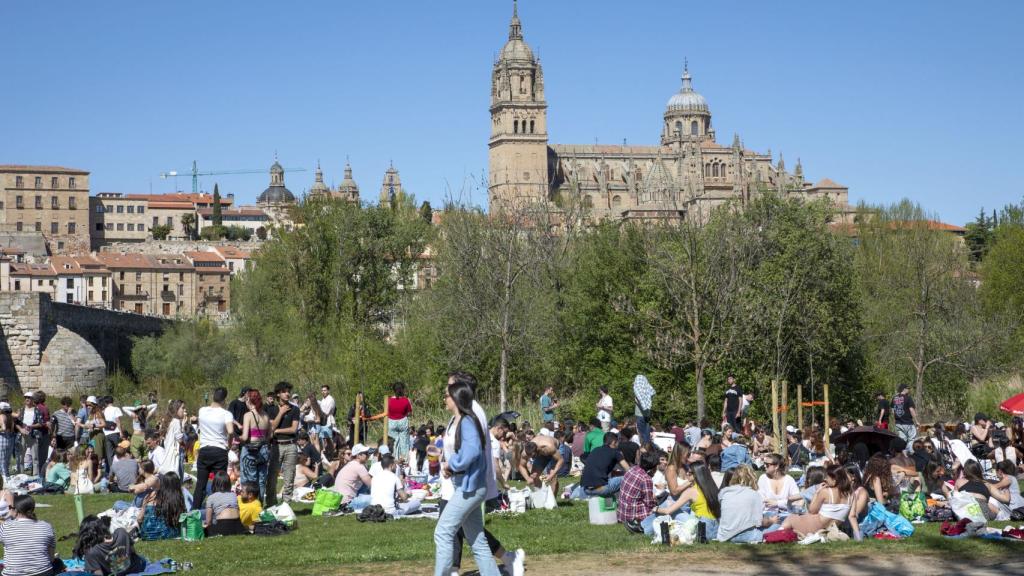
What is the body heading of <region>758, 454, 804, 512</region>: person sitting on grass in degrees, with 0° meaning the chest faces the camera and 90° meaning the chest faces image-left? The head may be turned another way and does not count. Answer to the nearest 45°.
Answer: approximately 45°

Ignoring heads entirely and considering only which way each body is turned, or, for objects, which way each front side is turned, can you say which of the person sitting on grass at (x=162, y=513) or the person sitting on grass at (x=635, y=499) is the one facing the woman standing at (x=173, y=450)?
the person sitting on grass at (x=162, y=513)

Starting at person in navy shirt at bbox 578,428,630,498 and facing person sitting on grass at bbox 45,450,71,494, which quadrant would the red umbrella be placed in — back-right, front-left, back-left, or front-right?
back-right

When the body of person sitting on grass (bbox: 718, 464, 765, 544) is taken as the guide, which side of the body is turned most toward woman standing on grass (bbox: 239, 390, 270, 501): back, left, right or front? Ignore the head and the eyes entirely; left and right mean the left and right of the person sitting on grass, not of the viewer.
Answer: left

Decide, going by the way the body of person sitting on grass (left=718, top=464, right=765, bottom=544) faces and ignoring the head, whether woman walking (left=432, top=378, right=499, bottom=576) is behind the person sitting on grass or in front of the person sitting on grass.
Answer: behind

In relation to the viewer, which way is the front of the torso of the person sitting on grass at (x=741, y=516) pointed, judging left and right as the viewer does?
facing away from the viewer

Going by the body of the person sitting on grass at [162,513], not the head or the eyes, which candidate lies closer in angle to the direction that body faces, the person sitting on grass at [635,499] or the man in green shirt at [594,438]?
the man in green shirt

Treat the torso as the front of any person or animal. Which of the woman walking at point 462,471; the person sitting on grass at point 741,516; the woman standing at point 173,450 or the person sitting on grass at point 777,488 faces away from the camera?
the person sitting on grass at point 741,516

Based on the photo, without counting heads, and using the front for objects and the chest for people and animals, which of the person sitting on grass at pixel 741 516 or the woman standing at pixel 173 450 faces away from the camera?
the person sitting on grass

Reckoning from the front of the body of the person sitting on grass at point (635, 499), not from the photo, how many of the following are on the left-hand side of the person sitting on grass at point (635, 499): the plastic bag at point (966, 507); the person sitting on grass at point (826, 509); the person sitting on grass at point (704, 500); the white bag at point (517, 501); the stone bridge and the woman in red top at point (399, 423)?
3
